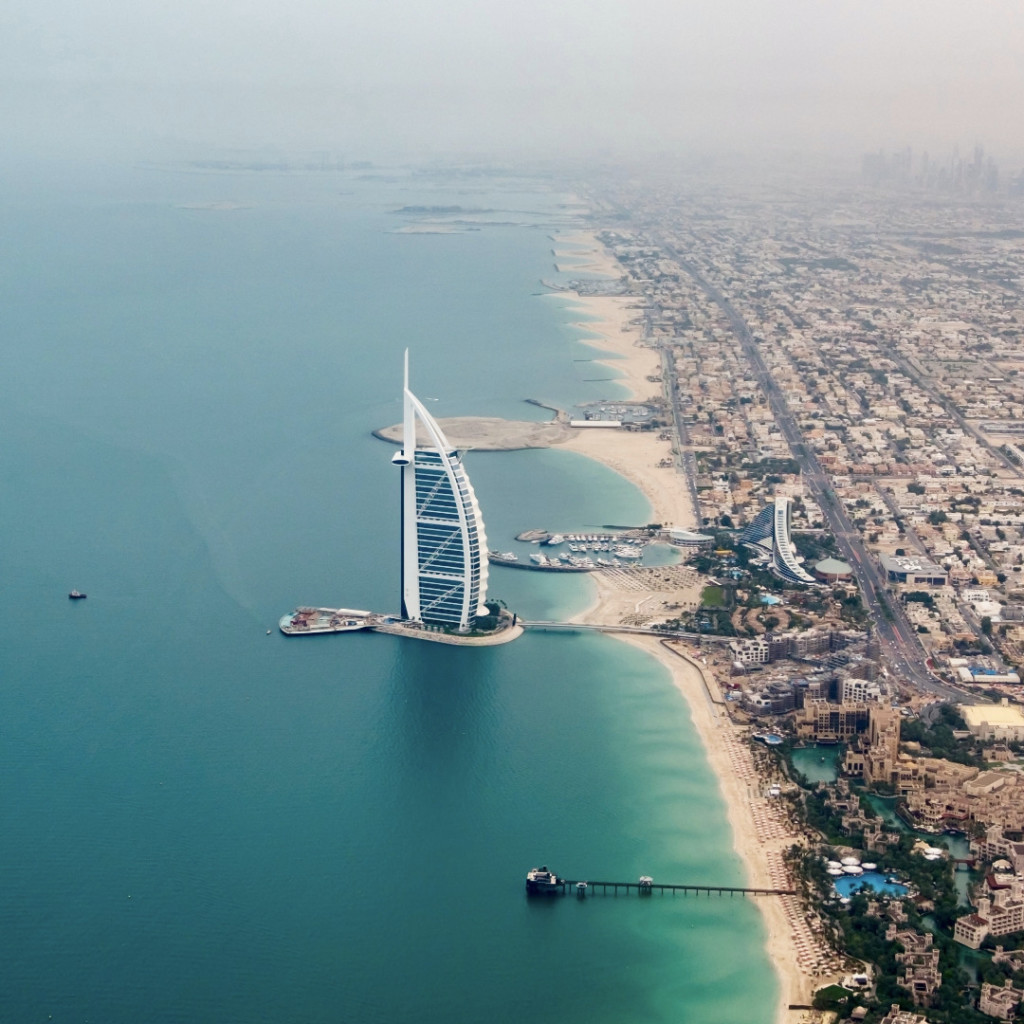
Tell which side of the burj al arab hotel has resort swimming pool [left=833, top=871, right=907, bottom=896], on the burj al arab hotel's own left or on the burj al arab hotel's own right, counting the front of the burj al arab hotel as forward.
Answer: on the burj al arab hotel's own right

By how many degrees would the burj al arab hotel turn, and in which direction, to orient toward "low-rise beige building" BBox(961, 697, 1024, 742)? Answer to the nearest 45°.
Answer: approximately 45° to its right

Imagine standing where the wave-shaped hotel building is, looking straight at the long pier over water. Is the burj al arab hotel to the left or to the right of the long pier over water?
right

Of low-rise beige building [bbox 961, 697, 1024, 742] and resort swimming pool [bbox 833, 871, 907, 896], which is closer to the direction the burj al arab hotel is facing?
the low-rise beige building

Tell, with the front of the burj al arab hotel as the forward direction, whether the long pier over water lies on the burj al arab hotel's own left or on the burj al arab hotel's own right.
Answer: on the burj al arab hotel's own right

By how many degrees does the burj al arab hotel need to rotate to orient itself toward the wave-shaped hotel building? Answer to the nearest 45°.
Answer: approximately 45° to its left

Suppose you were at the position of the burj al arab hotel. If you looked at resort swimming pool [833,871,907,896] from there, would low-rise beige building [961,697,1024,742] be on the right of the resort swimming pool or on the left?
left

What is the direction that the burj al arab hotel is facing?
to the viewer's right
